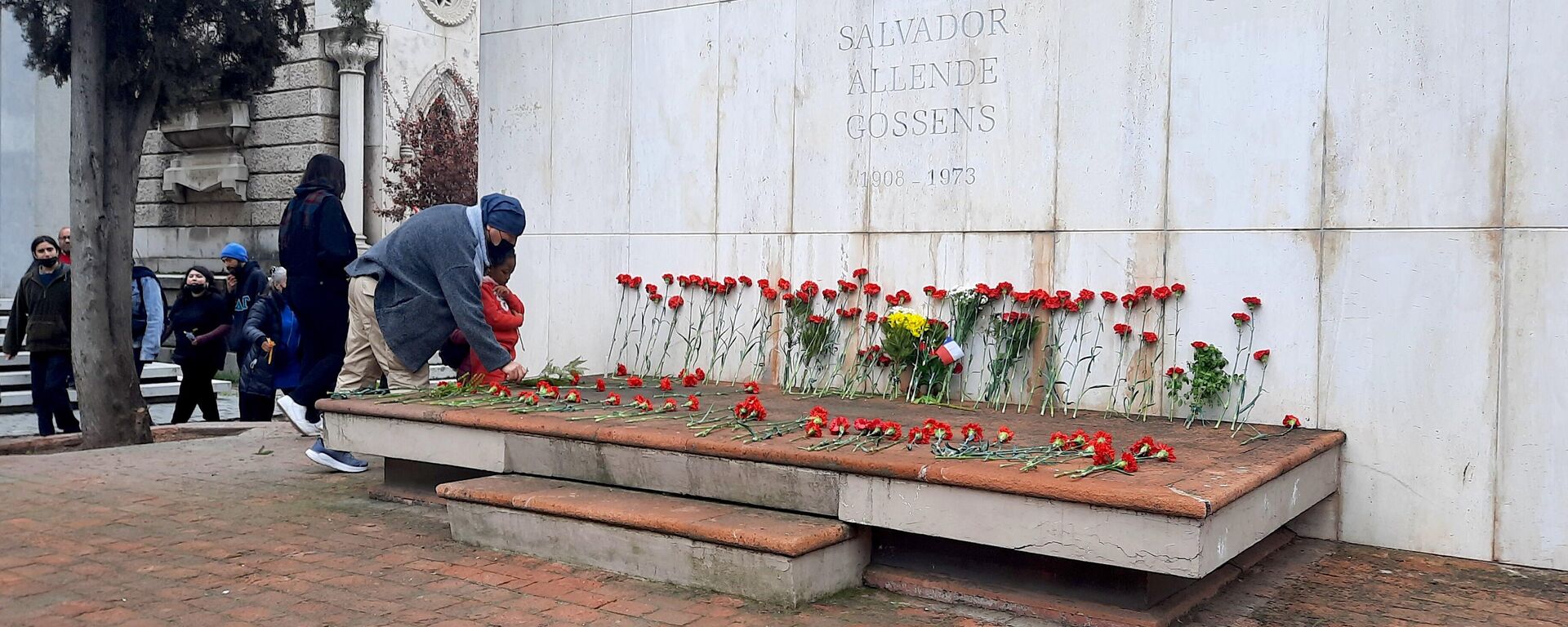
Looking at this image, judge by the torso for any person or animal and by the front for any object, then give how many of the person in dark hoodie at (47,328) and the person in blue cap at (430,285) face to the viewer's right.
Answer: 1

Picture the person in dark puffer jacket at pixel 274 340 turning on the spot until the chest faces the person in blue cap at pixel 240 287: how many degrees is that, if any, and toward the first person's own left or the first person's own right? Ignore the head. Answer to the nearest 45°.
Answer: approximately 135° to the first person's own left

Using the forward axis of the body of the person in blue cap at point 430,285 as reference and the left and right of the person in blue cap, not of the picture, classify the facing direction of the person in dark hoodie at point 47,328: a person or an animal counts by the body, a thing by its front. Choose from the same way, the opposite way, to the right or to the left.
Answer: to the right

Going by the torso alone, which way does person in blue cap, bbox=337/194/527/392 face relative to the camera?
to the viewer's right

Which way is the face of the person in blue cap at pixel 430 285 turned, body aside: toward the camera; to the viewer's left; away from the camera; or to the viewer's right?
to the viewer's right

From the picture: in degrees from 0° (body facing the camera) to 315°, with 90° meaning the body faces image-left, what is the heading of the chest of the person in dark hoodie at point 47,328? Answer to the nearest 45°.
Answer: approximately 0°

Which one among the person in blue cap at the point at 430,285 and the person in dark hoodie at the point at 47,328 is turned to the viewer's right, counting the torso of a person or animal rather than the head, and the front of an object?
the person in blue cap
